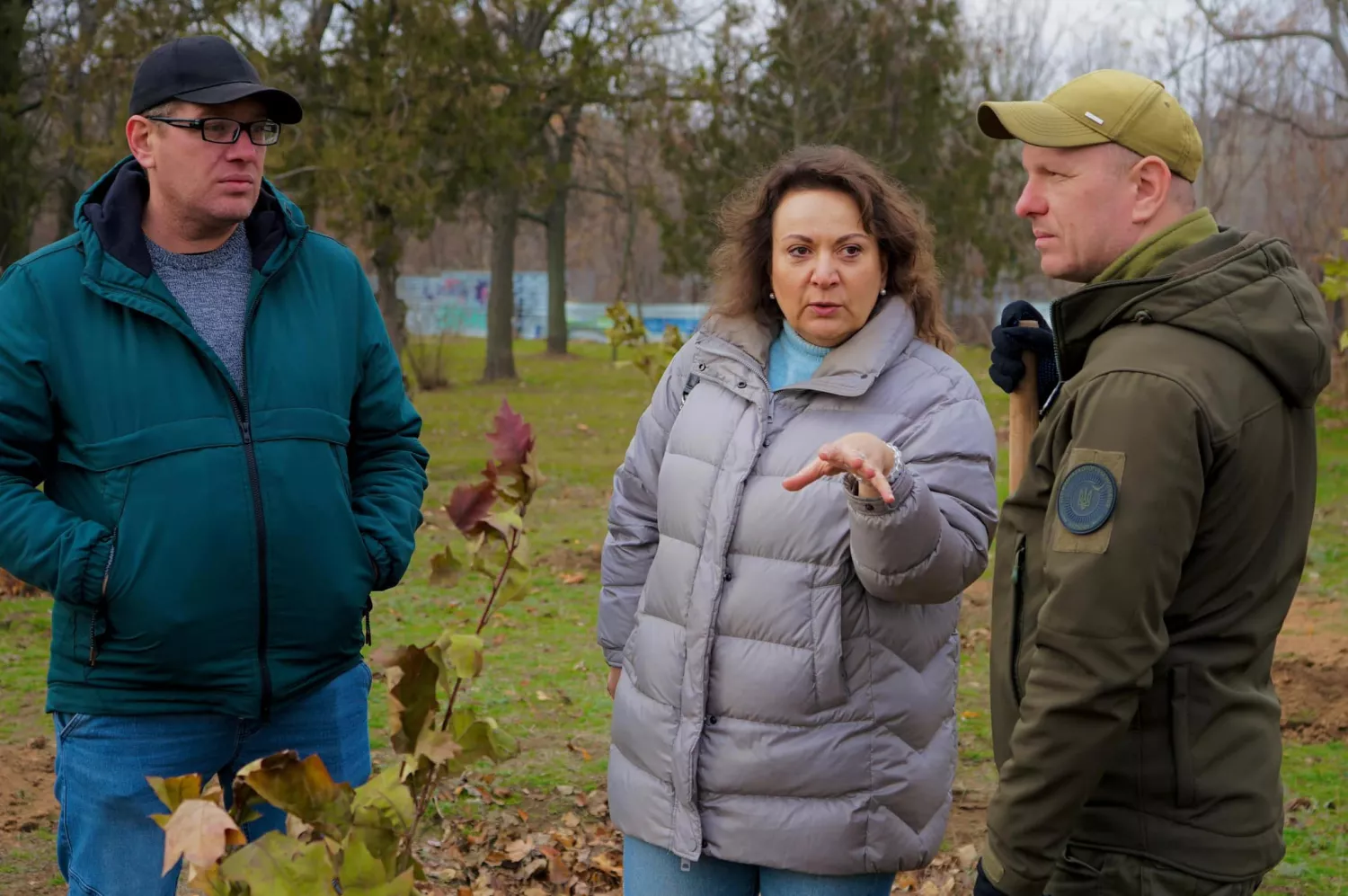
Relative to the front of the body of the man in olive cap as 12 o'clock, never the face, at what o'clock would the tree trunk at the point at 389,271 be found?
The tree trunk is roughly at 2 o'clock from the man in olive cap.

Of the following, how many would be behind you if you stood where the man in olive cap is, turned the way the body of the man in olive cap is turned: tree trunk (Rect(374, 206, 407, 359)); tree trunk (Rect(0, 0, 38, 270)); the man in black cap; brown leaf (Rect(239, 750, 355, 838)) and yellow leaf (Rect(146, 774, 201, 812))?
0

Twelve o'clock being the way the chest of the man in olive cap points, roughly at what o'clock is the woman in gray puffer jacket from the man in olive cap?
The woman in gray puffer jacket is roughly at 1 o'clock from the man in olive cap.

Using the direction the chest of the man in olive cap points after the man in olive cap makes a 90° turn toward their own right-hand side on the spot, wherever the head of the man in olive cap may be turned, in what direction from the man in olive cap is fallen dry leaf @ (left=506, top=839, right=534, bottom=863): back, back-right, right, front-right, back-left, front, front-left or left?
front-left

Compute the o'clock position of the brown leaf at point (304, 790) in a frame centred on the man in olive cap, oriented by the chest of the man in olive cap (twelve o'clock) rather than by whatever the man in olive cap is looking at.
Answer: The brown leaf is roughly at 11 o'clock from the man in olive cap.

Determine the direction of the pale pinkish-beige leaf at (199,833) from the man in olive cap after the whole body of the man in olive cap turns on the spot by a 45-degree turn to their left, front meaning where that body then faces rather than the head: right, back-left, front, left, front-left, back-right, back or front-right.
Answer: front

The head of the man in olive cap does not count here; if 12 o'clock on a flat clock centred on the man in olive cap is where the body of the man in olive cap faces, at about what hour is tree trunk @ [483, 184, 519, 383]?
The tree trunk is roughly at 2 o'clock from the man in olive cap.

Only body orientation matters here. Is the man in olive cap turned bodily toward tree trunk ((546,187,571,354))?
no

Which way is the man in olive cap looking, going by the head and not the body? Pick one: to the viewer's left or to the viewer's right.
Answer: to the viewer's left

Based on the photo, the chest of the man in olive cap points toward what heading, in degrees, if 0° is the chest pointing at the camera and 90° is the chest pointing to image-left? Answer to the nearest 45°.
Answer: approximately 90°

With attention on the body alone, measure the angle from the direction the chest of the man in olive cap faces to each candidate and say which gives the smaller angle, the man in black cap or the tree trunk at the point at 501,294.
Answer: the man in black cap

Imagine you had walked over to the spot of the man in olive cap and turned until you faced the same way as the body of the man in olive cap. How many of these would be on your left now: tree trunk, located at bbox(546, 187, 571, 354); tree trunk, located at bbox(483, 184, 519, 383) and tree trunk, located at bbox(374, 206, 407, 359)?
0

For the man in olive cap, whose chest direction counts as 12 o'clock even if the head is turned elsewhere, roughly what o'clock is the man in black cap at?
The man in black cap is roughly at 12 o'clock from the man in olive cap.

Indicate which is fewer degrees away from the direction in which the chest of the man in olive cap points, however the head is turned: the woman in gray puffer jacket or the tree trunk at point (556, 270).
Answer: the woman in gray puffer jacket

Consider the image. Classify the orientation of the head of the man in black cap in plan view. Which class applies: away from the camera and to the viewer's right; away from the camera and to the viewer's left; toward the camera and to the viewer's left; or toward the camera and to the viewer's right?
toward the camera and to the viewer's right
